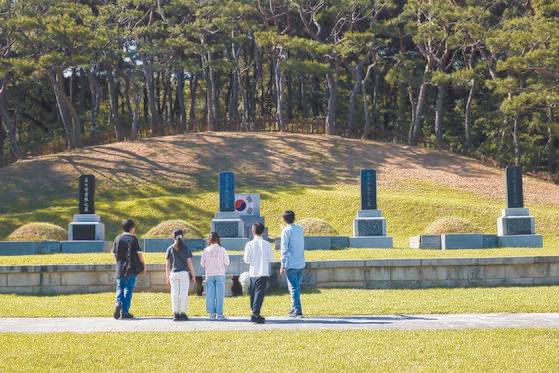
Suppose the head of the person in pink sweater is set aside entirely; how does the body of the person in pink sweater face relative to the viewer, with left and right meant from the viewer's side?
facing away from the viewer

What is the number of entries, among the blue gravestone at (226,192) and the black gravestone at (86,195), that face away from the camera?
0

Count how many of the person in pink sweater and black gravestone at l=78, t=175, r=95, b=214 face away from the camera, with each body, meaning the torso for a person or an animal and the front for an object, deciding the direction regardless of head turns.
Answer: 1

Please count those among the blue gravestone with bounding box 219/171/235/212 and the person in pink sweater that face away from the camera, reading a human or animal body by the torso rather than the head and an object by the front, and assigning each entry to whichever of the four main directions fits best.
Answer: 1

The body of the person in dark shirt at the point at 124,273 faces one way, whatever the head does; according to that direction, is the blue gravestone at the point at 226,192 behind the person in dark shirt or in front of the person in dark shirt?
in front

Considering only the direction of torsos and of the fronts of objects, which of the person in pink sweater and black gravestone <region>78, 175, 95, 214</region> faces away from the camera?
the person in pink sweater

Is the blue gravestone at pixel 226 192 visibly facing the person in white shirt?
yes

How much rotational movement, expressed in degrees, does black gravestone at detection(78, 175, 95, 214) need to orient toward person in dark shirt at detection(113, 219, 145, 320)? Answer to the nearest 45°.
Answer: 0° — it already faces them

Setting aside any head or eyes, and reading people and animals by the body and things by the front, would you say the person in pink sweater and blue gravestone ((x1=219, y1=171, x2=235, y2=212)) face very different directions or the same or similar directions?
very different directions

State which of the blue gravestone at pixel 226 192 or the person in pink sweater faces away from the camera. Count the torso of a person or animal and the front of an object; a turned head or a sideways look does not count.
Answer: the person in pink sweater

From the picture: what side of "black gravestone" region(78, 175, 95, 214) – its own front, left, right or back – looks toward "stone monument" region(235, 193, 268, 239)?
left

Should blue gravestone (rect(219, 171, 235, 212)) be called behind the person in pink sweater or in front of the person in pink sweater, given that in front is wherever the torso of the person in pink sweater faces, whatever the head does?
in front

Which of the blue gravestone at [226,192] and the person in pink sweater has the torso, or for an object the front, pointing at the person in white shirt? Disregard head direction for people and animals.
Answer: the blue gravestone

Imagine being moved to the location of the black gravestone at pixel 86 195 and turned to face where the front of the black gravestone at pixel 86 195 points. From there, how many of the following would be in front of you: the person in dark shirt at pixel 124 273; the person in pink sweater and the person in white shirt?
3

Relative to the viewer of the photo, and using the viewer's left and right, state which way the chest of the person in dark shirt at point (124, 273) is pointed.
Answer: facing away from the viewer and to the right of the viewer

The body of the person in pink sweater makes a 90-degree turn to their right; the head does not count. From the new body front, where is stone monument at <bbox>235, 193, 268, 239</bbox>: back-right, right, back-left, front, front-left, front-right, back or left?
left

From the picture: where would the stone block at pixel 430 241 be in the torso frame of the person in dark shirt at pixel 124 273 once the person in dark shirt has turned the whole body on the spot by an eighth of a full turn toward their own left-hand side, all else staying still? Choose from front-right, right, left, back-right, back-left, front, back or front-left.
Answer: front-right

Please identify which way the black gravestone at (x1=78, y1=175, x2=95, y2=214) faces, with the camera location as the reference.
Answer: facing the viewer

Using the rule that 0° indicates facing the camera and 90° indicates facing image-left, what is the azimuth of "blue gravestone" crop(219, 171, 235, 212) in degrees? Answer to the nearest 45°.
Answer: approximately 0°
